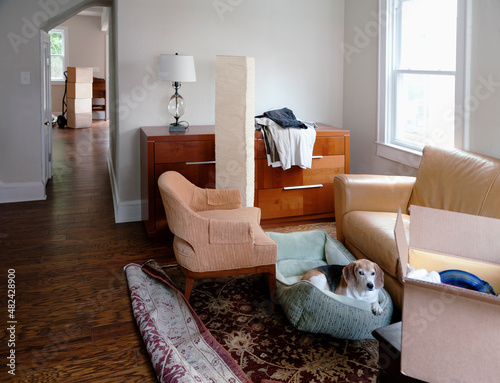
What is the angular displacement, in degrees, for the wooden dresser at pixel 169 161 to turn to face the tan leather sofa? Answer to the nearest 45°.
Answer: approximately 45° to its left

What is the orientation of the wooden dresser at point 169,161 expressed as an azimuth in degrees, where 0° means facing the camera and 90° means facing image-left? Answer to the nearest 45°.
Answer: approximately 0°

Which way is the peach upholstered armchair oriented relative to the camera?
to the viewer's right

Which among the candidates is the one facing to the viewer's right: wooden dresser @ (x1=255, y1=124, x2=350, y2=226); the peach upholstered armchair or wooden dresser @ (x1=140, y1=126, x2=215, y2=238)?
the peach upholstered armchair

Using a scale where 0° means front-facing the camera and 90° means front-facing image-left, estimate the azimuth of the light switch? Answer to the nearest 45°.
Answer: approximately 0°

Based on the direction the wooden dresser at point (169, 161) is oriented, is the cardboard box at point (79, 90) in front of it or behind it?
behind

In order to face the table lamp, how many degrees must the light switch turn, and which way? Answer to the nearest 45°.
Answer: approximately 45° to its left
